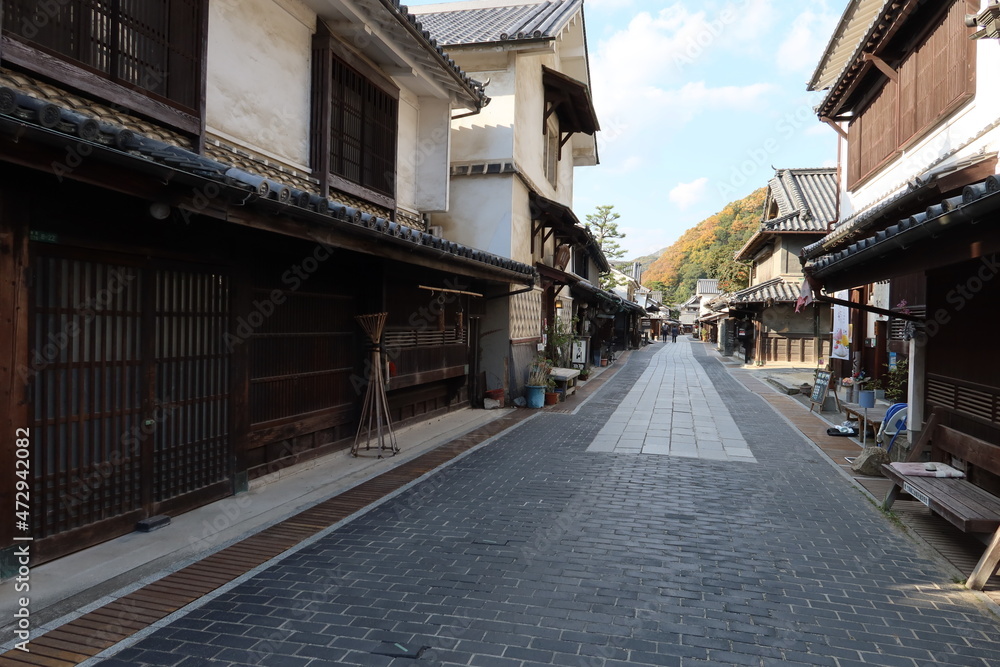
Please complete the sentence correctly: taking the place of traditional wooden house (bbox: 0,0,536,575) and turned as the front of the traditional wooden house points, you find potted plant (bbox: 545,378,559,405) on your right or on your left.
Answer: on your left

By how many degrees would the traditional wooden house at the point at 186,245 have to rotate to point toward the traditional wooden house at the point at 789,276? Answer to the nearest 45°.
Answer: approximately 90° to its left

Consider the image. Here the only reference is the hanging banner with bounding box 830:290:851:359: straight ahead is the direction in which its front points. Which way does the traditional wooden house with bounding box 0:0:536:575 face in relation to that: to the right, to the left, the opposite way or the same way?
to the left

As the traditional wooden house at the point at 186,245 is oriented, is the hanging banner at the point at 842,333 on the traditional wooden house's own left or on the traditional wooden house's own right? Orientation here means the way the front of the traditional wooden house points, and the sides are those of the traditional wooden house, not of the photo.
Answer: on the traditional wooden house's own left

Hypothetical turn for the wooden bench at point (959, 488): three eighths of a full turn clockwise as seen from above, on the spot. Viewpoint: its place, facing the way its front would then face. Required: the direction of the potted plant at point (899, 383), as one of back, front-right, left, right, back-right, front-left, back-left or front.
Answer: front

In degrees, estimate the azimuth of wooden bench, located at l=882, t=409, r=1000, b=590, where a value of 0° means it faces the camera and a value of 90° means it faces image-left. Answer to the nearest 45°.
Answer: approximately 45°

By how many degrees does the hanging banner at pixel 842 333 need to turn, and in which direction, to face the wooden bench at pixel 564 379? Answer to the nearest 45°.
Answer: approximately 45° to its right

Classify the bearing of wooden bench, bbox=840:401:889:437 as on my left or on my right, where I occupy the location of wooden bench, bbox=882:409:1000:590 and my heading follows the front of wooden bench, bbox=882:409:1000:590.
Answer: on my right

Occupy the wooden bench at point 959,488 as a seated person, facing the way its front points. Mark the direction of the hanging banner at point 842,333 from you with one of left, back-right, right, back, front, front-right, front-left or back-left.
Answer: back-right
